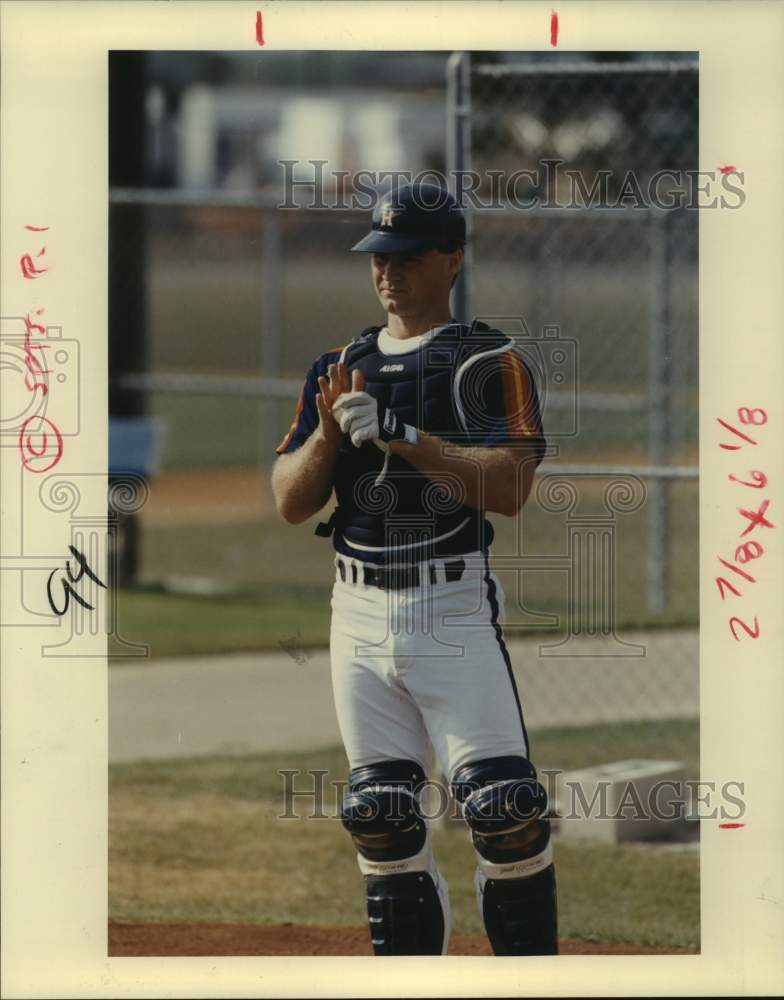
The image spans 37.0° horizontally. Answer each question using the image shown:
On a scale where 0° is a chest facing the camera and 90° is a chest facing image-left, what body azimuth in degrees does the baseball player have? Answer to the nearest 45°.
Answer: approximately 45°

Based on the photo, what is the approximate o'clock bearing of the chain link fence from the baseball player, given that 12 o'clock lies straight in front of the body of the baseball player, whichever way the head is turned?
The chain link fence is roughly at 5 o'clock from the baseball player.
